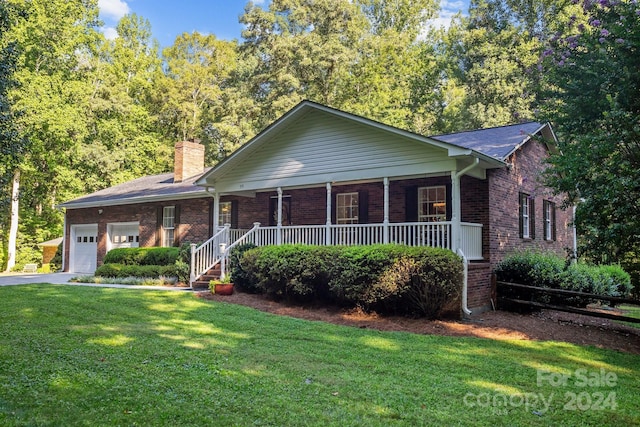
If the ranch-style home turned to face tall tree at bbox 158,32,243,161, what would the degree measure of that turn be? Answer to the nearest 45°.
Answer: approximately 90° to its right

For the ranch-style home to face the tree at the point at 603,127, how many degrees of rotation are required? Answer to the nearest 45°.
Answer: approximately 90° to its left

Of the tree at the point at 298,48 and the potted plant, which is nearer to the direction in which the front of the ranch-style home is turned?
the potted plant

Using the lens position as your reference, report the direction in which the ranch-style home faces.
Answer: facing the viewer and to the left of the viewer

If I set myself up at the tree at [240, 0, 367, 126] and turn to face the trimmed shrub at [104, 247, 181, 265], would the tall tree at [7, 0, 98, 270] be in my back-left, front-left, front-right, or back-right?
front-right

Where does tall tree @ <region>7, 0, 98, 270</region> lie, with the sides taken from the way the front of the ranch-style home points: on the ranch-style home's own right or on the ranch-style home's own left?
on the ranch-style home's own right

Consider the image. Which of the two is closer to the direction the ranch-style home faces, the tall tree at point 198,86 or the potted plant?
the potted plant

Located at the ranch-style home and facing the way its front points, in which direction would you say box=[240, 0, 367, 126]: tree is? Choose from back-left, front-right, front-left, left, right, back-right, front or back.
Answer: back-right

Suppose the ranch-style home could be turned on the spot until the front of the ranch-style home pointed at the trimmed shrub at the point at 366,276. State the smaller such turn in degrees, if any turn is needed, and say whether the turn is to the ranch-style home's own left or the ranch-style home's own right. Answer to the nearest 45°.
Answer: approximately 45° to the ranch-style home's own left

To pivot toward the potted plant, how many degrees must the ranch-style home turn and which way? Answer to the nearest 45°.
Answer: approximately 45° to its right

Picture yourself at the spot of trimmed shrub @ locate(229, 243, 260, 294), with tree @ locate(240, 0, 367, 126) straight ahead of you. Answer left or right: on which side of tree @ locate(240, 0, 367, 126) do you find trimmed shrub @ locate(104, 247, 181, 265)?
left

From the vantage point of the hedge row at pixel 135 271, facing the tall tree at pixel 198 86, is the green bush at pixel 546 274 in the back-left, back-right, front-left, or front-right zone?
back-right

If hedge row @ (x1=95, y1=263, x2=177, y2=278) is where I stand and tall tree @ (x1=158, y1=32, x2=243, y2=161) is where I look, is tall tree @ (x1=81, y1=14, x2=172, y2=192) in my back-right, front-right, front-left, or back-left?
front-left

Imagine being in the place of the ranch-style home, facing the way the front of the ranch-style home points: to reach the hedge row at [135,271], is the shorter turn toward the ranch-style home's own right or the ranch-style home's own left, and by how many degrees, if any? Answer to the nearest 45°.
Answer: approximately 90° to the ranch-style home's own right

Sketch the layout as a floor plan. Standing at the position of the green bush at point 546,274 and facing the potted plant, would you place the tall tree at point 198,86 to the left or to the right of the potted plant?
right
